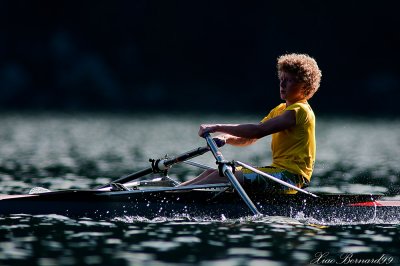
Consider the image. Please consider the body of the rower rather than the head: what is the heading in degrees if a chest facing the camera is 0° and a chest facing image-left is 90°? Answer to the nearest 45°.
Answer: approximately 90°

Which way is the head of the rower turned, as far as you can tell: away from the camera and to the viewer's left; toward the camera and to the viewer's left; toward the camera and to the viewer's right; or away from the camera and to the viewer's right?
toward the camera and to the viewer's left
